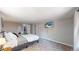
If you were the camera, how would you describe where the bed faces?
facing away from the viewer and to the right of the viewer
